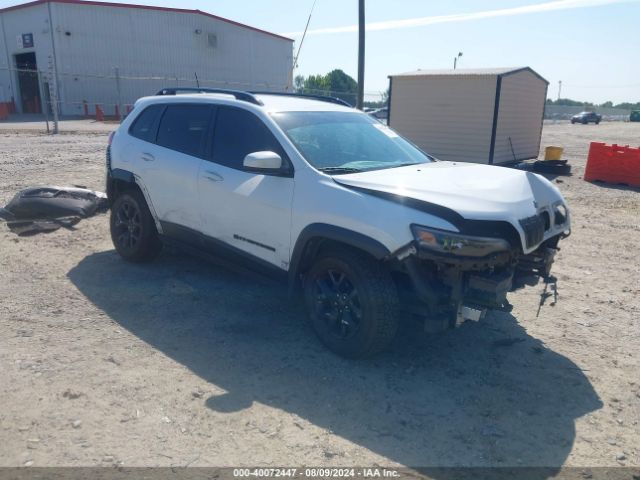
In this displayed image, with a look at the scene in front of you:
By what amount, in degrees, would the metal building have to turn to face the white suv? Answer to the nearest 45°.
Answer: approximately 45° to its left

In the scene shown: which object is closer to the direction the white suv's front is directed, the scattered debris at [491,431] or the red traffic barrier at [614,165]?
the scattered debris

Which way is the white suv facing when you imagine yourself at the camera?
facing the viewer and to the right of the viewer

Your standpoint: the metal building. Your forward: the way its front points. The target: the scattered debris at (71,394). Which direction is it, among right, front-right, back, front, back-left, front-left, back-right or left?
front-left

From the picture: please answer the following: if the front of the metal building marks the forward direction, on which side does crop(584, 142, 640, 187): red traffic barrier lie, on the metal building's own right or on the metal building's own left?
on the metal building's own left

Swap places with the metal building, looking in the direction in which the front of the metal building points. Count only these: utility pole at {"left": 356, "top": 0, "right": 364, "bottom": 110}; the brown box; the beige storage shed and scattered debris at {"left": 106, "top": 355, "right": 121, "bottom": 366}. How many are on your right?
0

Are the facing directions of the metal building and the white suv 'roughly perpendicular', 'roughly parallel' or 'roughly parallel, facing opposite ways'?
roughly perpendicular

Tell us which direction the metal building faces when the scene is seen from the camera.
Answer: facing the viewer and to the left of the viewer

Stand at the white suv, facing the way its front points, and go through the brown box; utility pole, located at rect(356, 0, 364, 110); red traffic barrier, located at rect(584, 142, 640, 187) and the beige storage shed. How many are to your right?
0

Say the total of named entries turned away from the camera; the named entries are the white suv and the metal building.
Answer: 0

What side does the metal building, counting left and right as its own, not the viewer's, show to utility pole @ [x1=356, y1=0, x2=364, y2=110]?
left

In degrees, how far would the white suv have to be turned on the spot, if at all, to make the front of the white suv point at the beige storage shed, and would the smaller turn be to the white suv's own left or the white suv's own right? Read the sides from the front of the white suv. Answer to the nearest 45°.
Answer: approximately 135° to the white suv's own left
